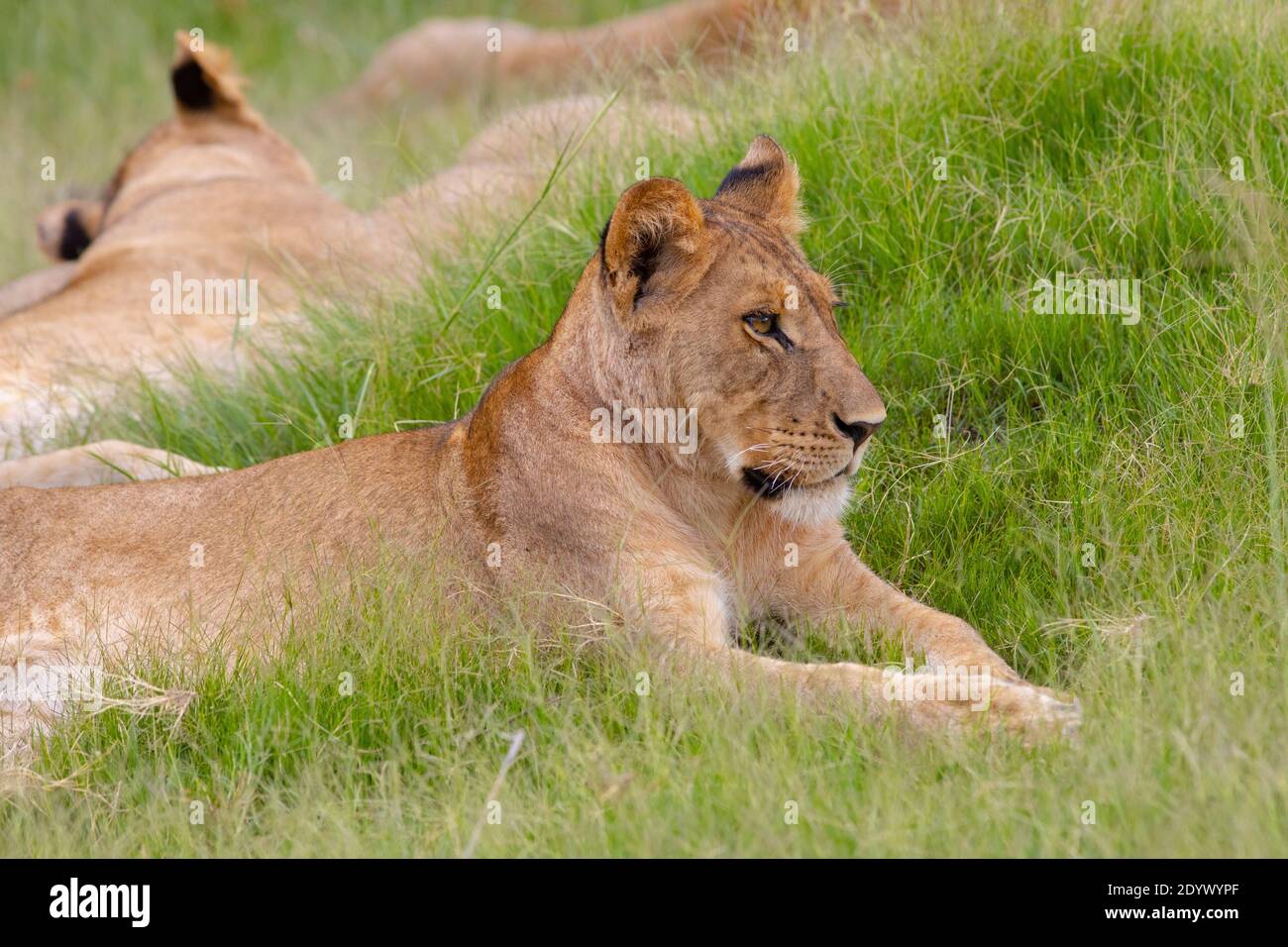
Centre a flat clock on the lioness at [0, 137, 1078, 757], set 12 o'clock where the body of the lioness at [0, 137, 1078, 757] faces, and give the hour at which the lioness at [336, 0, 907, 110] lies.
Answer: the lioness at [336, 0, 907, 110] is roughly at 9 o'clock from the lioness at [0, 137, 1078, 757].

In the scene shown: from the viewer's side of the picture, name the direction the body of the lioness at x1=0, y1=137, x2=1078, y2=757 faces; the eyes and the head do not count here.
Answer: to the viewer's right
